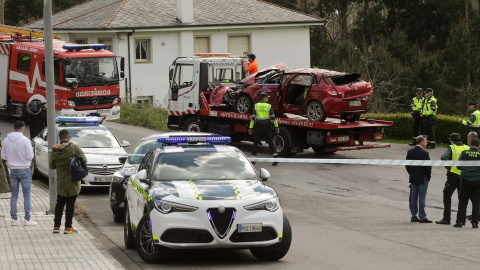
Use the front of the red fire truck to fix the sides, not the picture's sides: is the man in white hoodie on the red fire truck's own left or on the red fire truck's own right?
on the red fire truck's own right

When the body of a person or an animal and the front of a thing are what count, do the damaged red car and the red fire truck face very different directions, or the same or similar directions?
very different directions

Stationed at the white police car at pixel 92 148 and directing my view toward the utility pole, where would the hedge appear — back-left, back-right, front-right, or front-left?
back-left

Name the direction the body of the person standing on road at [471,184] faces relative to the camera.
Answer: away from the camera

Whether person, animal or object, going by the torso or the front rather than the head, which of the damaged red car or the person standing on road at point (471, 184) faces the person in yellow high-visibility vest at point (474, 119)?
the person standing on road

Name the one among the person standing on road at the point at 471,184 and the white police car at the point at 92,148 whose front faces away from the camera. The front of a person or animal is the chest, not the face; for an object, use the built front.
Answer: the person standing on road

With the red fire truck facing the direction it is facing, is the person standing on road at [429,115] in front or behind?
in front

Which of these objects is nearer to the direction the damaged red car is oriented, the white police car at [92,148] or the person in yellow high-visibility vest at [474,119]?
the white police car

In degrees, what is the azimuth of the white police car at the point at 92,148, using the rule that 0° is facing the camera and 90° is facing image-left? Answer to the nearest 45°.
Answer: approximately 315°

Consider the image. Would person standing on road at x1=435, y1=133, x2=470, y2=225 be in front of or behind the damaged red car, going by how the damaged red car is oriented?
behind

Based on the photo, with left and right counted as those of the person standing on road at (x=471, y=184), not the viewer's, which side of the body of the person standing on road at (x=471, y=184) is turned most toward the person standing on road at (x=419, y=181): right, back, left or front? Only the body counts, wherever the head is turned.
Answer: left
